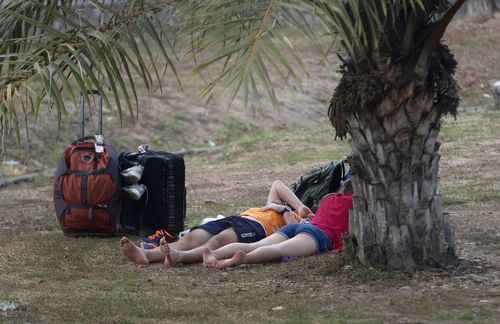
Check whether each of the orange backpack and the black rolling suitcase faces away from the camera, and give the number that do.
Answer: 0

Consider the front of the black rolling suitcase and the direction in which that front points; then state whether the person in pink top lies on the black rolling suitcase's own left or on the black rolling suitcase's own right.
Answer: on the black rolling suitcase's own left

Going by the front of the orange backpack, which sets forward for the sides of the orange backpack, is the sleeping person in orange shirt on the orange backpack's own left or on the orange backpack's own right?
on the orange backpack's own left

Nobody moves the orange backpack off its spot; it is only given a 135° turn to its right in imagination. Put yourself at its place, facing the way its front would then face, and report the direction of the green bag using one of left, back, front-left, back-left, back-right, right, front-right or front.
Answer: back-right

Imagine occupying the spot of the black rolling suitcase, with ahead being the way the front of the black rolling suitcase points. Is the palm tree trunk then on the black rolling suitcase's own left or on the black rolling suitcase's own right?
on the black rolling suitcase's own left

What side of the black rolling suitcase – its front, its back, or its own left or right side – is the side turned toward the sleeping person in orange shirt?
left

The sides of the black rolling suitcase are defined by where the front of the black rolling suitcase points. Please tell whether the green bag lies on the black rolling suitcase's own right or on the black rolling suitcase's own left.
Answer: on the black rolling suitcase's own left

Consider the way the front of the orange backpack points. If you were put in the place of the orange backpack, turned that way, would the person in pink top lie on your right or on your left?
on your left

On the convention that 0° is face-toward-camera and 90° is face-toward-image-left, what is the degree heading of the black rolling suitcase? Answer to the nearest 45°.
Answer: approximately 45°

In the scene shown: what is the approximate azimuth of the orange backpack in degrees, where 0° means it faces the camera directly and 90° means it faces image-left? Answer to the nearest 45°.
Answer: approximately 0°

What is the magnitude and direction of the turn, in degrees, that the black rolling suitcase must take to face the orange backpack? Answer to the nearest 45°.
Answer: approximately 45° to its right
